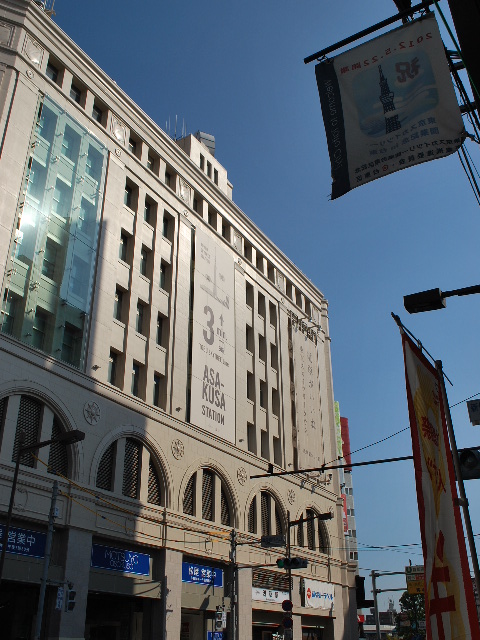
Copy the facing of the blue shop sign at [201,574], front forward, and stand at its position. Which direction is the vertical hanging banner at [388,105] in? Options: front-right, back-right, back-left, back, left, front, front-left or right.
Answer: front-right

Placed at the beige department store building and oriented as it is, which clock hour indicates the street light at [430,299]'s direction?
The street light is roughly at 1 o'clock from the beige department store building.

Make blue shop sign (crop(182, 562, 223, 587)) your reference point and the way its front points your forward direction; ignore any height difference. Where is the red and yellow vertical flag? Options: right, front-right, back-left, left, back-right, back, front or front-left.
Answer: front-right

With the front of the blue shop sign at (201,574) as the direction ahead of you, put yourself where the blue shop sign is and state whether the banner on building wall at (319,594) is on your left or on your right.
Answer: on your left

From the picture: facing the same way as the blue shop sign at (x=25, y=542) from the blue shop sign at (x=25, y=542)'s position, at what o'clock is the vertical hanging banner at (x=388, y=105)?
The vertical hanging banner is roughly at 1 o'clock from the blue shop sign.

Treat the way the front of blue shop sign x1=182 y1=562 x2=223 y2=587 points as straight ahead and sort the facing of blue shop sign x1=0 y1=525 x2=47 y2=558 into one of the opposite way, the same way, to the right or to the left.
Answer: the same way

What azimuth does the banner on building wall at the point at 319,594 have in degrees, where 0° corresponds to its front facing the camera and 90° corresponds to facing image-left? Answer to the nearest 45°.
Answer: approximately 315°

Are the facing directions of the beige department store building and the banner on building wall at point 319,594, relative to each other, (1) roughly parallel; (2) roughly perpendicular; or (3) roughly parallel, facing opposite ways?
roughly parallel

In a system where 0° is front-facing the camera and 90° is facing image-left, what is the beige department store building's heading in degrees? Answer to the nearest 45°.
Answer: approximately 315°

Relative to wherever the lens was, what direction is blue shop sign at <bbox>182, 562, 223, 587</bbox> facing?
facing the viewer and to the right of the viewer

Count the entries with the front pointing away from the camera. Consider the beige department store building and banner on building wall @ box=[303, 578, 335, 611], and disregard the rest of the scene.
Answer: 0

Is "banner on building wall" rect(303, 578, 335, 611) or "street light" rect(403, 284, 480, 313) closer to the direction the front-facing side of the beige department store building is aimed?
the street light
